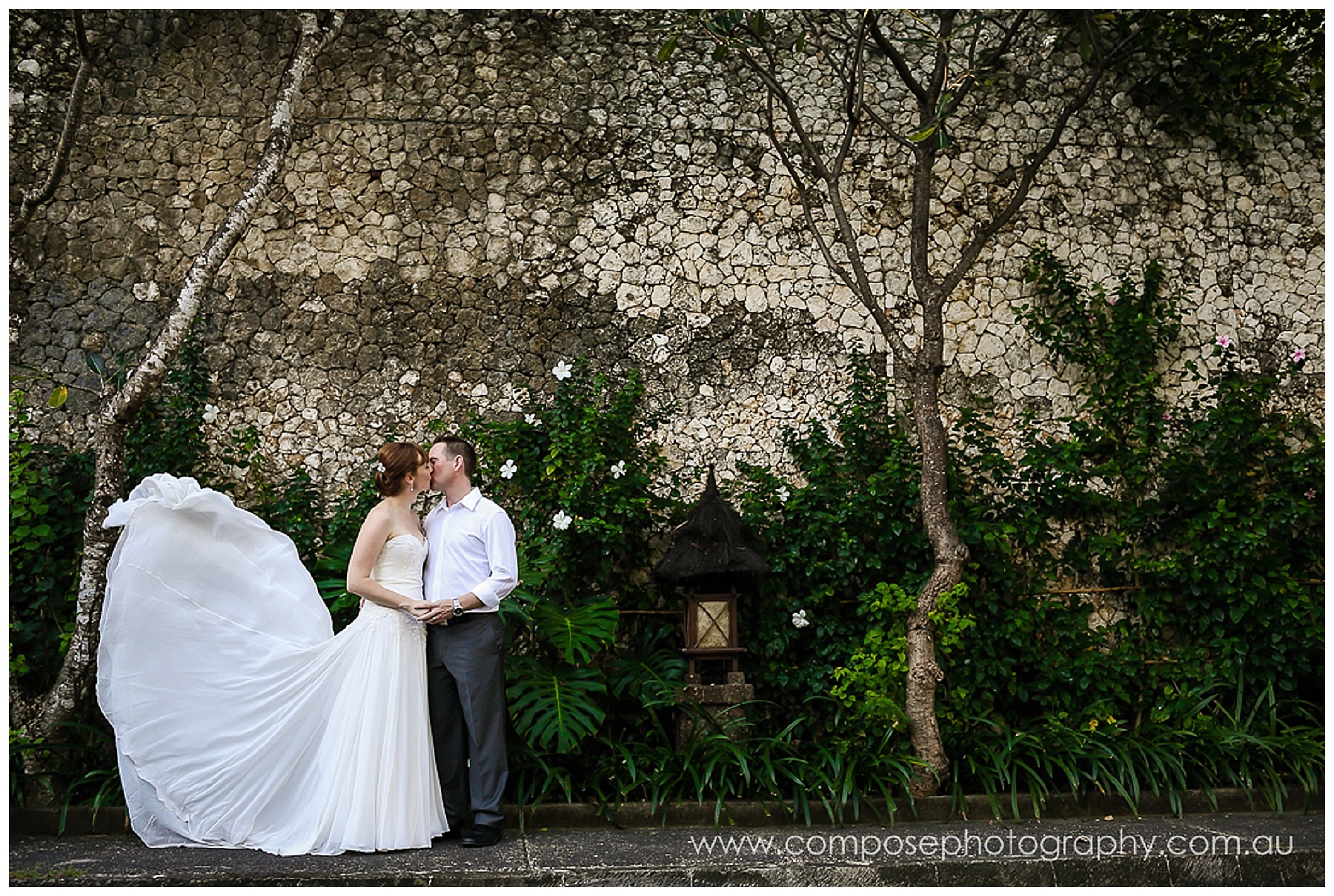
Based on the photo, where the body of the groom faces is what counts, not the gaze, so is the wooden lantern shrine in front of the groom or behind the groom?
behind

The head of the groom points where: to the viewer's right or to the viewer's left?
to the viewer's left

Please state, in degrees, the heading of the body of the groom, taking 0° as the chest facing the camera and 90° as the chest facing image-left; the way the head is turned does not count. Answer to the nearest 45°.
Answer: approximately 45°

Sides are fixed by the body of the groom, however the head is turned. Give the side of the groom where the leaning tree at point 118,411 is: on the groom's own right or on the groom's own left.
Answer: on the groom's own right

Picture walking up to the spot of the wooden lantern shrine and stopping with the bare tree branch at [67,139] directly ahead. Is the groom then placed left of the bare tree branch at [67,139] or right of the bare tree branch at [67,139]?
left
